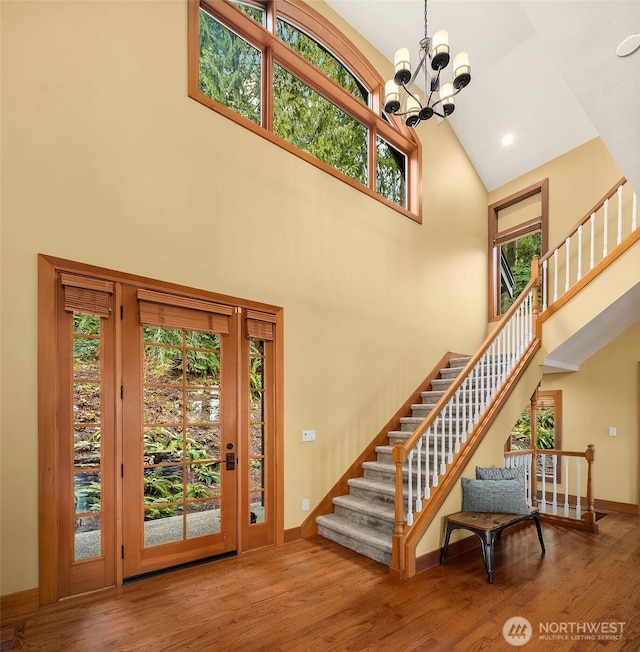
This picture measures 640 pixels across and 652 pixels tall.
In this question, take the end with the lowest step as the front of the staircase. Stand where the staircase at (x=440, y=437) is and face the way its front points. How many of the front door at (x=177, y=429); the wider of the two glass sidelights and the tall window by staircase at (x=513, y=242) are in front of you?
2

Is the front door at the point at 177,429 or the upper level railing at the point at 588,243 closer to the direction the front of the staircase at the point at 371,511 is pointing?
the front door

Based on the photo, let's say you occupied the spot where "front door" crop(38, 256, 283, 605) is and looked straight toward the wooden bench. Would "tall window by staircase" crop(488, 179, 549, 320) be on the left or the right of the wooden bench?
left

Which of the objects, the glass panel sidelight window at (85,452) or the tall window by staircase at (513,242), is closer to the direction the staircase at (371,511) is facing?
the glass panel sidelight window

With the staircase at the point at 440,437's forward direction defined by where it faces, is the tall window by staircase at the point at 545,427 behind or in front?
behind

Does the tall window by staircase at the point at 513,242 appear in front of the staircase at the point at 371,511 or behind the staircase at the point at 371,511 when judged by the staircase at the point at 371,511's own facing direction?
behind

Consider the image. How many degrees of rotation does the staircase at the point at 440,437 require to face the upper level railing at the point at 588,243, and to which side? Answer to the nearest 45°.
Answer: approximately 180°

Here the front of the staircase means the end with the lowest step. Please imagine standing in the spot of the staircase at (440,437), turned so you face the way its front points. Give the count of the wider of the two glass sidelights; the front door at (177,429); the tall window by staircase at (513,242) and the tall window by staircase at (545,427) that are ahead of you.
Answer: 2

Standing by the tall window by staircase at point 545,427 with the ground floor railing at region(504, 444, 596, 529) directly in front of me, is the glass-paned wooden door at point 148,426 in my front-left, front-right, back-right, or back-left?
front-right

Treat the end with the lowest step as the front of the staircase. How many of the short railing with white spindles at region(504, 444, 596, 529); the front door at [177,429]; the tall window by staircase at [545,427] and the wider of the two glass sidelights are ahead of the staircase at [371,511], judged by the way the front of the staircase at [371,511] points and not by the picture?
2

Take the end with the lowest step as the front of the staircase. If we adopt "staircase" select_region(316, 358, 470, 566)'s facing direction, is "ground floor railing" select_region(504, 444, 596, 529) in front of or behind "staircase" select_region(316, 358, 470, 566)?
behind

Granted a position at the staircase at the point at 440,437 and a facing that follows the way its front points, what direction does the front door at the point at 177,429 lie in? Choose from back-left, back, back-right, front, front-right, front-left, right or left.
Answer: front

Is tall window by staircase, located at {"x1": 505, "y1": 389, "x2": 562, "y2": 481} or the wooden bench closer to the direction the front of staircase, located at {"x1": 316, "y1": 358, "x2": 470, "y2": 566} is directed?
the wooden bench

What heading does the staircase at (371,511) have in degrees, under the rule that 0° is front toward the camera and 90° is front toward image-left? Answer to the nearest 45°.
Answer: approximately 45°
